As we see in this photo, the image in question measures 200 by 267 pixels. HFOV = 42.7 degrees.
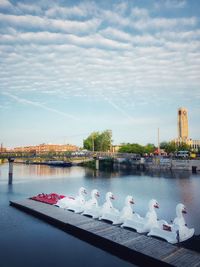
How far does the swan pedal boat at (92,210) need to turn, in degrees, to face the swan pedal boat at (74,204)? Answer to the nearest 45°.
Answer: approximately 180°

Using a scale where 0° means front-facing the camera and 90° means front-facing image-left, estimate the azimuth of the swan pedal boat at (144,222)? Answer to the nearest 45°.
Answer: approximately 270°

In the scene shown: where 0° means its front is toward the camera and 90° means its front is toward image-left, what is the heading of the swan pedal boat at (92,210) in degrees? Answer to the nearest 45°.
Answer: approximately 315°

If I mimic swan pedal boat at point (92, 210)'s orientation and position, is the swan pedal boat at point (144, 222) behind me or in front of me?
in front

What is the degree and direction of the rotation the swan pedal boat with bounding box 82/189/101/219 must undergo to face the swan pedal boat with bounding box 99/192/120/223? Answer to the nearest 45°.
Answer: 0° — it already faces it

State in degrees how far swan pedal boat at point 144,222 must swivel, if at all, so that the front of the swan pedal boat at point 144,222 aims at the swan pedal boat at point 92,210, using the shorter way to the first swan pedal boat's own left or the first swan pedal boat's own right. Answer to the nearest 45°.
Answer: approximately 135° to the first swan pedal boat's own left

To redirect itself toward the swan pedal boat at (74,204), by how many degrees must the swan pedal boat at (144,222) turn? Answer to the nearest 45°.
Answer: approximately 135° to its left

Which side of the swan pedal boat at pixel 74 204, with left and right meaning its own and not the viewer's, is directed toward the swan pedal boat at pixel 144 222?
front

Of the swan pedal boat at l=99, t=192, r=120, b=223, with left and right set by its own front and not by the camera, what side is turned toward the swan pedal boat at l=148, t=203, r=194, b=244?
front
